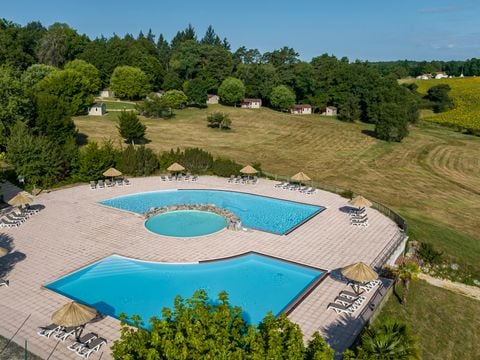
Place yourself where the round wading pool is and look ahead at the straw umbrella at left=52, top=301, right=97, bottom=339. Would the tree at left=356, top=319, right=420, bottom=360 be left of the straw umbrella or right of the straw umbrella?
left

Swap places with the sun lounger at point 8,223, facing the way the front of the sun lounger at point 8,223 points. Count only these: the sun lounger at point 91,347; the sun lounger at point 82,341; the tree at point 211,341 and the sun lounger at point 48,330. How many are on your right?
4

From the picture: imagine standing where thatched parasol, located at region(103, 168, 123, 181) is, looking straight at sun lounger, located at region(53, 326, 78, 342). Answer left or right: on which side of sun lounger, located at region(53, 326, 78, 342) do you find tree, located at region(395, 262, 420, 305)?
left

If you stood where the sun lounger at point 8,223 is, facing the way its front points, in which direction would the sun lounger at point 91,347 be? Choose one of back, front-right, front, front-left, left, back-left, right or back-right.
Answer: right

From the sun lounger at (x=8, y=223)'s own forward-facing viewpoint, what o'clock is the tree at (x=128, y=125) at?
The tree is roughly at 10 o'clock from the sun lounger.

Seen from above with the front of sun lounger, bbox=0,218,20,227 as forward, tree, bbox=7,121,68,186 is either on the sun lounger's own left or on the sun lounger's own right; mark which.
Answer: on the sun lounger's own left

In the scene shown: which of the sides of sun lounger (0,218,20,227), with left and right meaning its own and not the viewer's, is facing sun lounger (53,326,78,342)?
right

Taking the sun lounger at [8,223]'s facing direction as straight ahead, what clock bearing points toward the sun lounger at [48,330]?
the sun lounger at [48,330] is roughly at 3 o'clock from the sun lounger at [8,223].

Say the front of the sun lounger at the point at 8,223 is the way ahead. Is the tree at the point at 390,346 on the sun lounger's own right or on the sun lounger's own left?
on the sun lounger's own right

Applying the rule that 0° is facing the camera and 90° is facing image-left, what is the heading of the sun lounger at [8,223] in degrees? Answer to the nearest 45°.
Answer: approximately 270°

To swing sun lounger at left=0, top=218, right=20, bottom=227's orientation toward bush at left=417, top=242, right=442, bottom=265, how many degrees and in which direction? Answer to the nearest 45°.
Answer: approximately 45° to its right
